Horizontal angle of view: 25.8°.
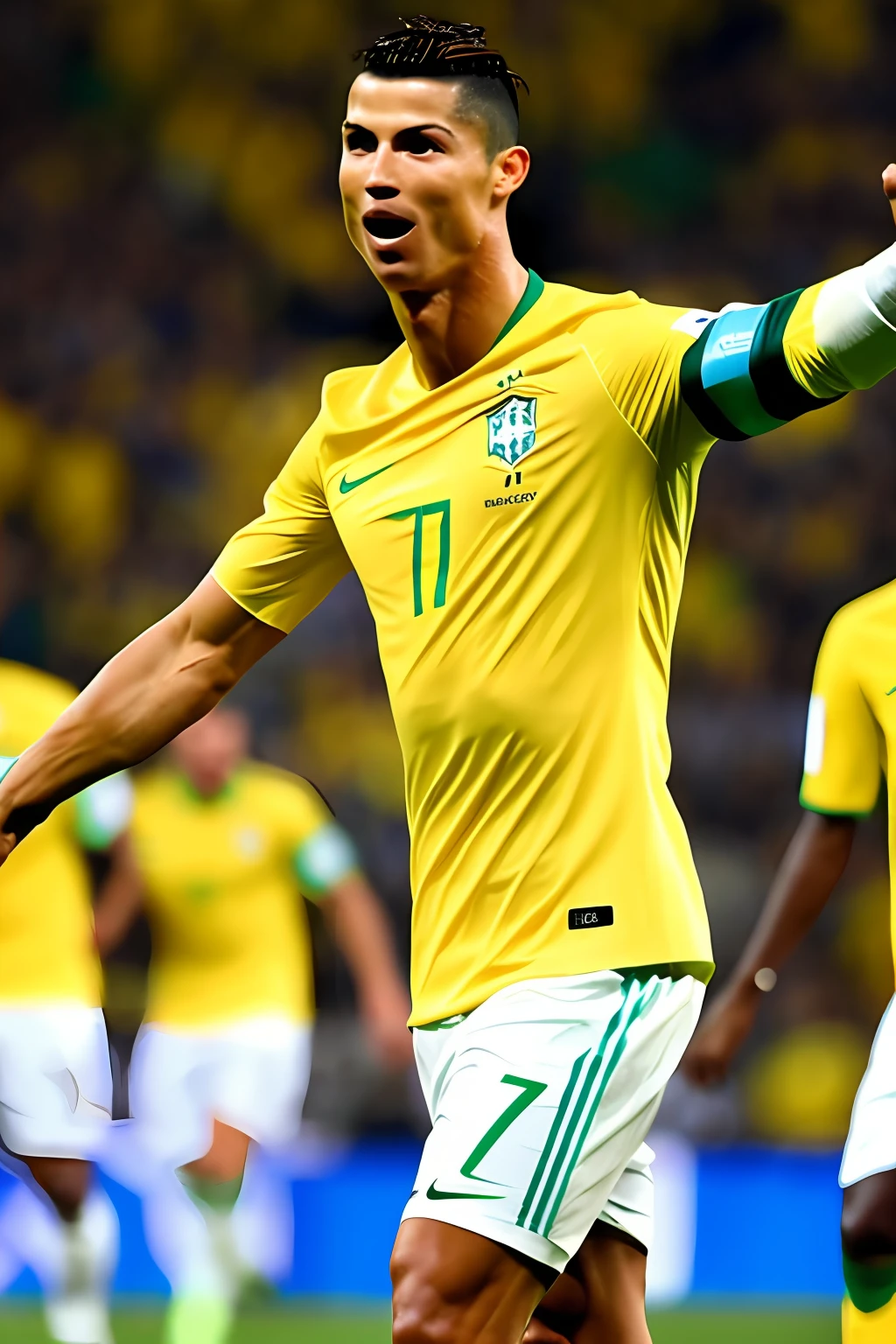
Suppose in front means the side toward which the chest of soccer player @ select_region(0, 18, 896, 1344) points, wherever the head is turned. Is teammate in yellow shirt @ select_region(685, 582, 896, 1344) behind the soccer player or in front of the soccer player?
behind

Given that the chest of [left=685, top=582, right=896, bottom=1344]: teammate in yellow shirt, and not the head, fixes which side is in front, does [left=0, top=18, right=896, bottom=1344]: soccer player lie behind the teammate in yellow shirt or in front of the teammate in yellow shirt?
in front

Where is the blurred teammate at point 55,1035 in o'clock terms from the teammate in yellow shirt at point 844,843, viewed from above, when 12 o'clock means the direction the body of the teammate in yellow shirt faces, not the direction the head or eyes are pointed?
The blurred teammate is roughly at 4 o'clock from the teammate in yellow shirt.

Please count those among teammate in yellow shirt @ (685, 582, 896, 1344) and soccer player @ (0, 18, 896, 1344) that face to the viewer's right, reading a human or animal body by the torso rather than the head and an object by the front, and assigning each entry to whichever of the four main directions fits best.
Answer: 0

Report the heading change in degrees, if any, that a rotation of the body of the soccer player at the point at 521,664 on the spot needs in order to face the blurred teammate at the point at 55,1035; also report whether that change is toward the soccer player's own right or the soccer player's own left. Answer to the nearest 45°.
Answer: approximately 90° to the soccer player's own right

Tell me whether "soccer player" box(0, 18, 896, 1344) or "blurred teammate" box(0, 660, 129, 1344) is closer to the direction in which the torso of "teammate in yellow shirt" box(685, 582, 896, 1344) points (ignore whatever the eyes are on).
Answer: the soccer player

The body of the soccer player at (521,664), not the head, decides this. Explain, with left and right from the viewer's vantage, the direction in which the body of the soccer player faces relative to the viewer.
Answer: facing the viewer and to the left of the viewer

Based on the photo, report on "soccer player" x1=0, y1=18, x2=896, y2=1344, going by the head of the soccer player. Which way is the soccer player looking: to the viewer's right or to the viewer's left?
to the viewer's left

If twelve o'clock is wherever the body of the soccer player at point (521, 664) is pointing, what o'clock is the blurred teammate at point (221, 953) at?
The blurred teammate is roughly at 4 o'clock from the soccer player.
